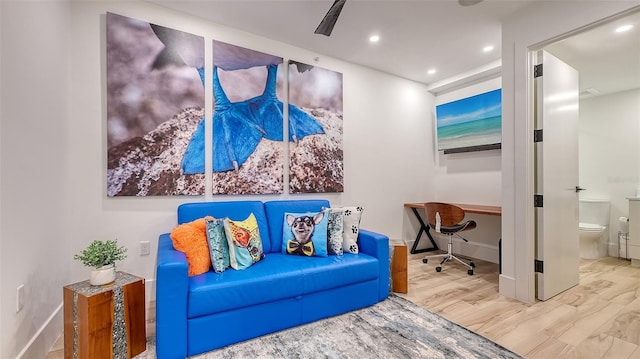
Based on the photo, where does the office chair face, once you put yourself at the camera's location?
facing away from the viewer and to the right of the viewer

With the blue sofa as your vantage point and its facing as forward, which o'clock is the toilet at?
The toilet is roughly at 10 o'clock from the blue sofa.

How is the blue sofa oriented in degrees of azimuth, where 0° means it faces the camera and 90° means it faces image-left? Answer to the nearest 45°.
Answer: approximately 315°

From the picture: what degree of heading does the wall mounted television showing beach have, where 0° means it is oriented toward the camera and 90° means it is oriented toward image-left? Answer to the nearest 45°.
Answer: approximately 45°

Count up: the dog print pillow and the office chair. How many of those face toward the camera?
1
